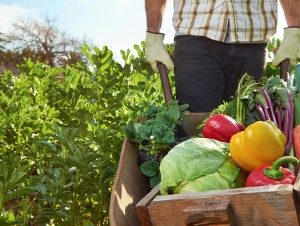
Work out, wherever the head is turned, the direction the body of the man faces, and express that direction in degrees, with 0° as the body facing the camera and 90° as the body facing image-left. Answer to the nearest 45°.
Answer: approximately 0°

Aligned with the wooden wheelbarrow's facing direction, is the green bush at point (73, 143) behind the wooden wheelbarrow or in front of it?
behind

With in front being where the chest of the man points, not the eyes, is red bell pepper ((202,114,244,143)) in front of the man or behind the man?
in front

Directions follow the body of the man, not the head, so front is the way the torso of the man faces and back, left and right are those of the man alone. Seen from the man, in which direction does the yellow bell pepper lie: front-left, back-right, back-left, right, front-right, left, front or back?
front

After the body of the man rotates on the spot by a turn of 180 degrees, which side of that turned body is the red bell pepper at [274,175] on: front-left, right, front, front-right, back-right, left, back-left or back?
back

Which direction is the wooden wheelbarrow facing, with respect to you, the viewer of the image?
facing the viewer

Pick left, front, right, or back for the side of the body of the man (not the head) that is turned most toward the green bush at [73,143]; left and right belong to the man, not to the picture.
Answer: right

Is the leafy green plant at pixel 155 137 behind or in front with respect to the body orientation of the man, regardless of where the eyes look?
in front

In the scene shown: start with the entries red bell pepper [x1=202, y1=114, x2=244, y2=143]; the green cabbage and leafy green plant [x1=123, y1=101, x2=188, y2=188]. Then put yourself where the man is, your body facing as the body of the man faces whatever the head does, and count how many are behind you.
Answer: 0

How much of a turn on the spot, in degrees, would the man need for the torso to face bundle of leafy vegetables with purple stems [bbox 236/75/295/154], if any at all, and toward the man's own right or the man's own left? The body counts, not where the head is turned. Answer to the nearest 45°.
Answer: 0° — they already face it
